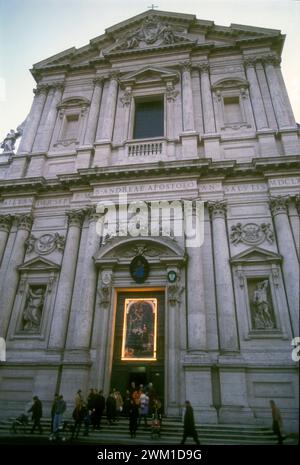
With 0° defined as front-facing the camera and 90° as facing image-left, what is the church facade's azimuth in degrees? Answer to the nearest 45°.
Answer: approximately 0°
